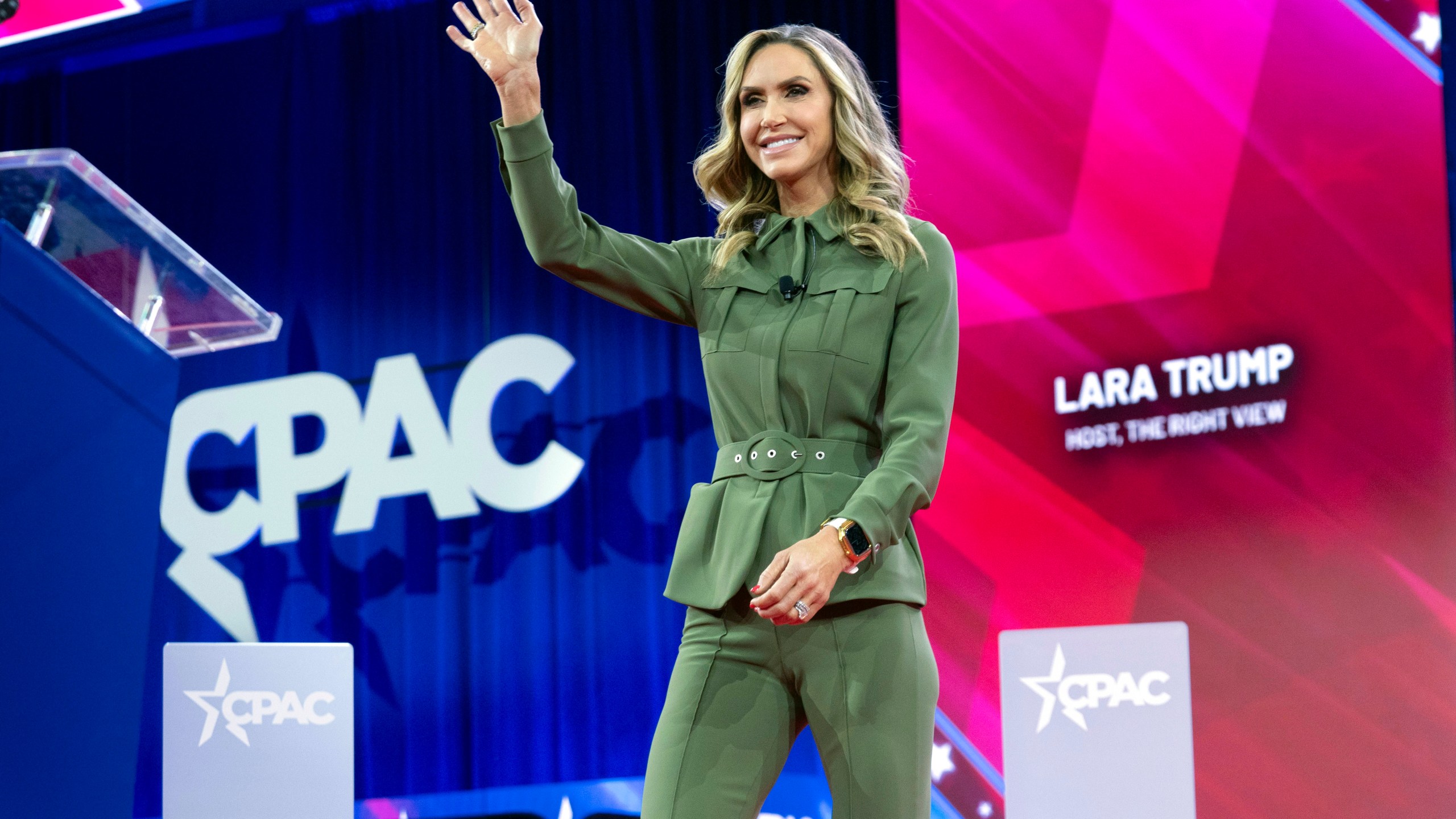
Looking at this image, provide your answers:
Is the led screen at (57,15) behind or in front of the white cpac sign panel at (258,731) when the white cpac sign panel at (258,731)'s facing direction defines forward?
behind

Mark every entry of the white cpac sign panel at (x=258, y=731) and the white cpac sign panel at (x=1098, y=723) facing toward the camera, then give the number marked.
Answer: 2

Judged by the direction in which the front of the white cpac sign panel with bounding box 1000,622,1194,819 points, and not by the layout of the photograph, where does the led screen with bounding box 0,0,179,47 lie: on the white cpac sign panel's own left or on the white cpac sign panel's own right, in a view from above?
on the white cpac sign panel's own right

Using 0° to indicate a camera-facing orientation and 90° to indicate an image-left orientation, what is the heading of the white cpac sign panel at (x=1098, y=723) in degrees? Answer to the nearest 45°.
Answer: approximately 0°

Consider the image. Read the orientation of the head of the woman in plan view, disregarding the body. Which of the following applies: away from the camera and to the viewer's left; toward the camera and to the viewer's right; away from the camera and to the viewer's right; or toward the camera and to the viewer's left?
toward the camera and to the viewer's left

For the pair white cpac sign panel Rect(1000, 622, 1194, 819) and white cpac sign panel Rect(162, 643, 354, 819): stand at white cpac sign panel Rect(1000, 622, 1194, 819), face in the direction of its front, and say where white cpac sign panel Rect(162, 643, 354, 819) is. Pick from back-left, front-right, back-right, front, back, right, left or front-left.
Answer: right

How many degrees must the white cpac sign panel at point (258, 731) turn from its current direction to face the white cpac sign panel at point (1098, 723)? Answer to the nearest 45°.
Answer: approximately 45° to its left

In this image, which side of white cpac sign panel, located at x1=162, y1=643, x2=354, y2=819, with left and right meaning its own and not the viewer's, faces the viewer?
front
